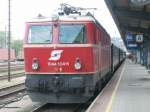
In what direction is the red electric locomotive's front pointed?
toward the camera
